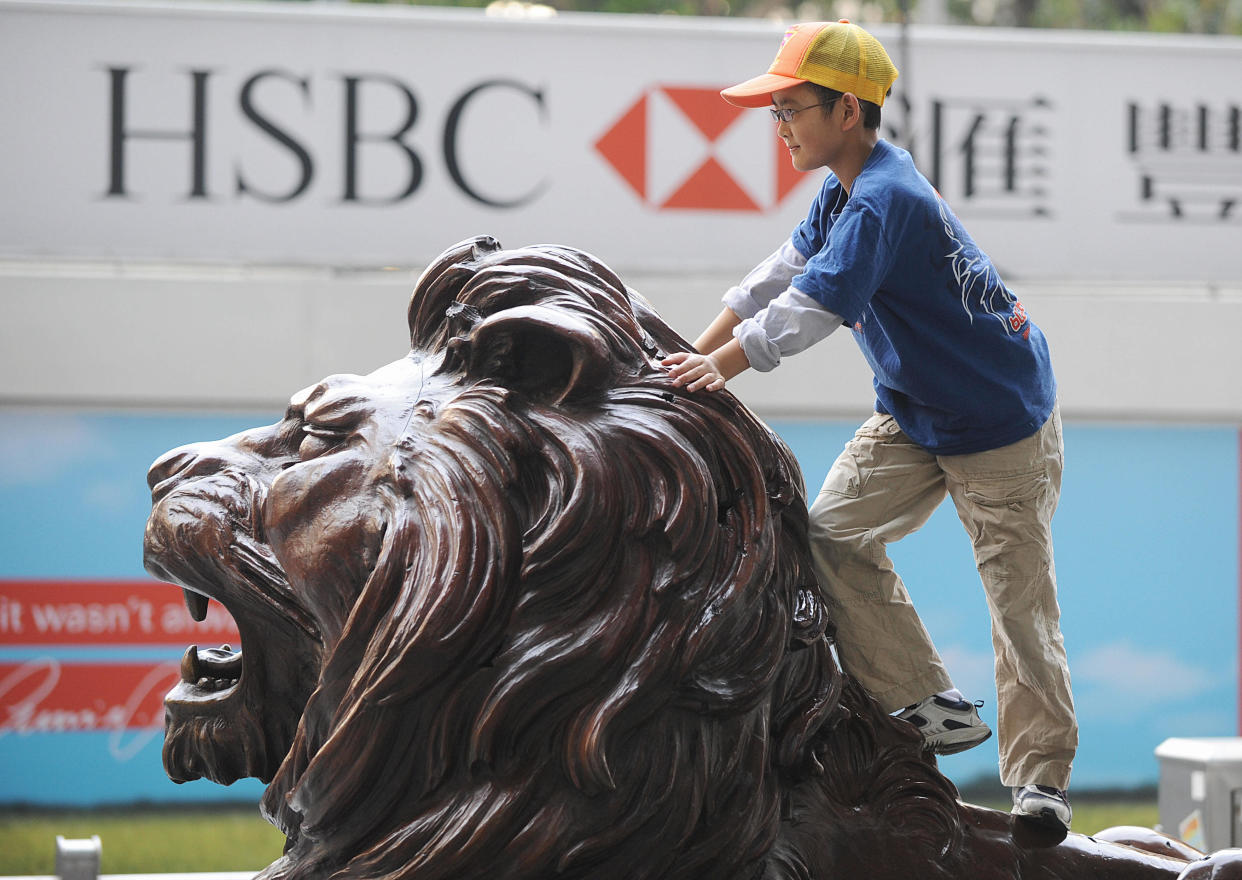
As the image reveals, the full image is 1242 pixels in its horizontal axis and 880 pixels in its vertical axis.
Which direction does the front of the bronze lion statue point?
to the viewer's left

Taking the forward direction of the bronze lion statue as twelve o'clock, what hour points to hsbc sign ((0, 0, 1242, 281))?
The hsbc sign is roughly at 3 o'clock from the bronze lion statue.

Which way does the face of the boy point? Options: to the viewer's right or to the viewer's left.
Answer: to the viewer's left

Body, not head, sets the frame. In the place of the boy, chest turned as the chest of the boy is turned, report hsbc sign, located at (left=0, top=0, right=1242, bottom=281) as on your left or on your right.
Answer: on your right

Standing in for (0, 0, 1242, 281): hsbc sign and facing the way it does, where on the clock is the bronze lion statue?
The bronze lion statue is roughly at 12 o'clock from the hsbc sign.

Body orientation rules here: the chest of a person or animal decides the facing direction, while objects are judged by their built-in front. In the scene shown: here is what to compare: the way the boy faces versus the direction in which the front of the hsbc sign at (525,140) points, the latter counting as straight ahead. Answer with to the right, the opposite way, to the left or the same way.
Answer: to the right

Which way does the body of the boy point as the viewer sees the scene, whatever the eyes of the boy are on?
to the viewer's left

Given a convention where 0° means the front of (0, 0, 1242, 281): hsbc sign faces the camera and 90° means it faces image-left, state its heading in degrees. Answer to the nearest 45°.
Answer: approximately 0°
